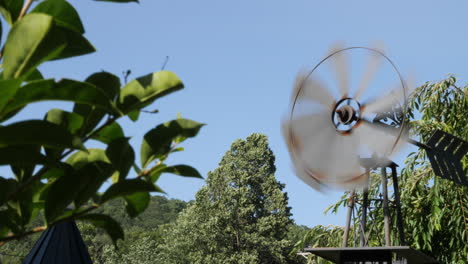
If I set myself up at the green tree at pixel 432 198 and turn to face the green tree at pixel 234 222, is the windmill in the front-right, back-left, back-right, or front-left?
back-left

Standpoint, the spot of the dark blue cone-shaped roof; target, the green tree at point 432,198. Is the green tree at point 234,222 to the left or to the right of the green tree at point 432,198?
left

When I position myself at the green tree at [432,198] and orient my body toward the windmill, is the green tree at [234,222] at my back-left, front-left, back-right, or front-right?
back-right

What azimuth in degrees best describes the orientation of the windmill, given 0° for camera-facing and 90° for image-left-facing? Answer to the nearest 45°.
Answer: approximately 45°

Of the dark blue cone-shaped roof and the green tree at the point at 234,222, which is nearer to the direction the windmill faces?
the dark blue cone-shaped roof
